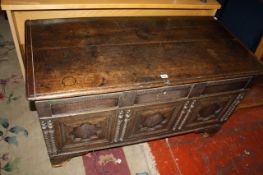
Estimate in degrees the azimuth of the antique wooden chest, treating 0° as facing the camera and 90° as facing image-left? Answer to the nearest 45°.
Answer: approximately 0°
